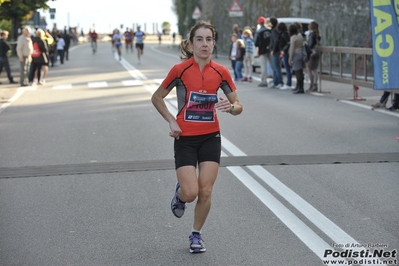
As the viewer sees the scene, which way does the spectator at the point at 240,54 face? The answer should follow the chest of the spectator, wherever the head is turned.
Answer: to the viewer's left

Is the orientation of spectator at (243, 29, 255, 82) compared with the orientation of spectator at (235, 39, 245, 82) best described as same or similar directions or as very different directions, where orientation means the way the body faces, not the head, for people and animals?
same or similar directions

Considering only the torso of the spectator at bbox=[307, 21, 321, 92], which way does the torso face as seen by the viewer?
to the viewer's left

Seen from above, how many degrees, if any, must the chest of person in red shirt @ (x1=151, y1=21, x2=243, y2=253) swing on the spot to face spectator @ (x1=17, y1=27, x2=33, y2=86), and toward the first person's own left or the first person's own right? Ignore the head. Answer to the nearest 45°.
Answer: approximately 180°

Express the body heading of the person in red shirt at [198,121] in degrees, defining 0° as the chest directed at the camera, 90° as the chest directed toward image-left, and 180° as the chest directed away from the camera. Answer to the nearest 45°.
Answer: approximately 0°

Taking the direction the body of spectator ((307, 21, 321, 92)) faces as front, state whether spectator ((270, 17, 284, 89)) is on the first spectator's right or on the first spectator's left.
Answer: on the first spectator's right

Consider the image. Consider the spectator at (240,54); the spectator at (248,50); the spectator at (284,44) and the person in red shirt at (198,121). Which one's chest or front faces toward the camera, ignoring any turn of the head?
the person in red shirt

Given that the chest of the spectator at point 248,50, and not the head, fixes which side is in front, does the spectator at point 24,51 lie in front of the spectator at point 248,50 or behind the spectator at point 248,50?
in front

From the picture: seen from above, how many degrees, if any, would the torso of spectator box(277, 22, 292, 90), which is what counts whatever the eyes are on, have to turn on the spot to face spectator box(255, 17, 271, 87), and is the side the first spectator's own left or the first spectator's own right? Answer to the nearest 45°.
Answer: approximately 45° to the first spectator's own right

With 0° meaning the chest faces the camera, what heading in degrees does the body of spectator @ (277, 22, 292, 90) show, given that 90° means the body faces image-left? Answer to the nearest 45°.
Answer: approximately 90°

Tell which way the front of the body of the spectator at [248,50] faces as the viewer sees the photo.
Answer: to the viewer's left

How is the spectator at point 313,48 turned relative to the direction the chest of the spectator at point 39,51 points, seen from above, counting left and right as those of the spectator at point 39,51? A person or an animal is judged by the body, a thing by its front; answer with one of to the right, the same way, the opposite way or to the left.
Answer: the opposite way
